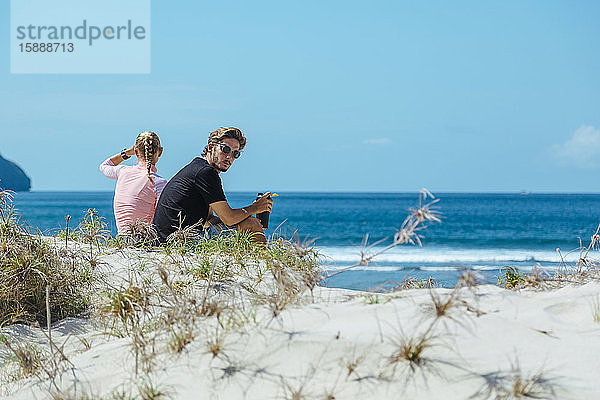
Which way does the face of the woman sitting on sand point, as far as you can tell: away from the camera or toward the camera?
away from the camera

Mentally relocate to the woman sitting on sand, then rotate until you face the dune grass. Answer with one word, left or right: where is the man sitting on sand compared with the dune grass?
left

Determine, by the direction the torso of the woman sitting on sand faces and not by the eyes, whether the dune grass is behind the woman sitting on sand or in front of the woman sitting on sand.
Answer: behind

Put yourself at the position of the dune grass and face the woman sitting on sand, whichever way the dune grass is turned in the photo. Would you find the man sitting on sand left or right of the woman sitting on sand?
right

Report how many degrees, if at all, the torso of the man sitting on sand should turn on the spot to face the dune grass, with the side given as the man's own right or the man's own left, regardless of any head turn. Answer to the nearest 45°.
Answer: approximately 135° to the man's own right

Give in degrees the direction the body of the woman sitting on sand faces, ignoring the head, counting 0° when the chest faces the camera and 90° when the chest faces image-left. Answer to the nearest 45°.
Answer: approximately 180°

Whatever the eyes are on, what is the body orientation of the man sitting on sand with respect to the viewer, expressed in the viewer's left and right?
facing to the right of the viewer

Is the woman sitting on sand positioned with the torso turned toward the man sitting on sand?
no
